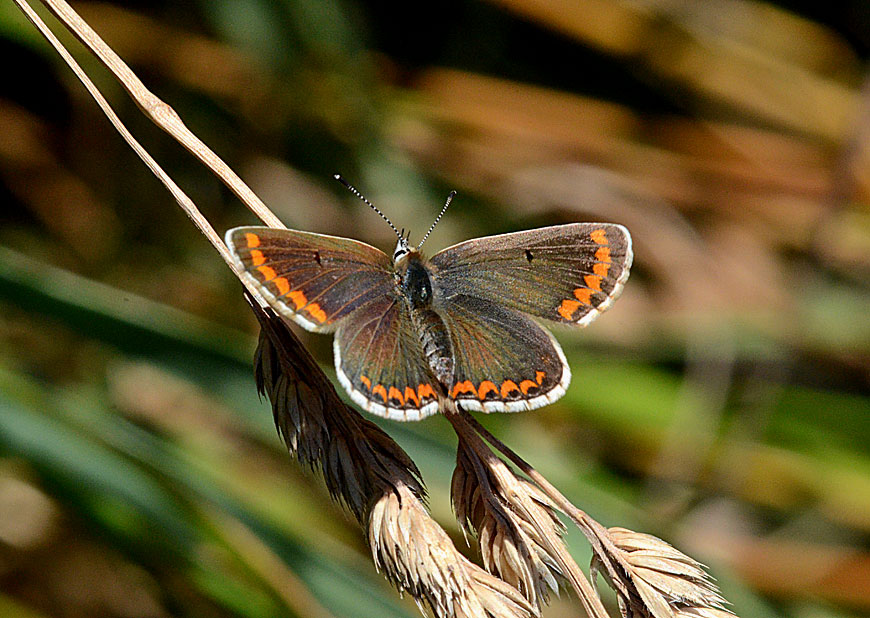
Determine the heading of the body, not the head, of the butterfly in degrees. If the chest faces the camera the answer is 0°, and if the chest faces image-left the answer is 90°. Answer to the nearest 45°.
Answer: approximately 180°

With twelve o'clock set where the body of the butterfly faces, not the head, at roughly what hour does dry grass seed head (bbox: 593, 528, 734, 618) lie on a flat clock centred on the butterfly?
The dry grass seed head is roughly at 4 o'clock from the butterfly.

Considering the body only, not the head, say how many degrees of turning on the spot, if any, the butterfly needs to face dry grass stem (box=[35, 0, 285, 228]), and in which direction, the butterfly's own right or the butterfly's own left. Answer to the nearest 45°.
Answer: approximately 90° to the butterfly's own left

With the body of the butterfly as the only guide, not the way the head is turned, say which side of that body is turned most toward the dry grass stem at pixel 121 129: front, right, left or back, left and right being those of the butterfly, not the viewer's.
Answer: left
